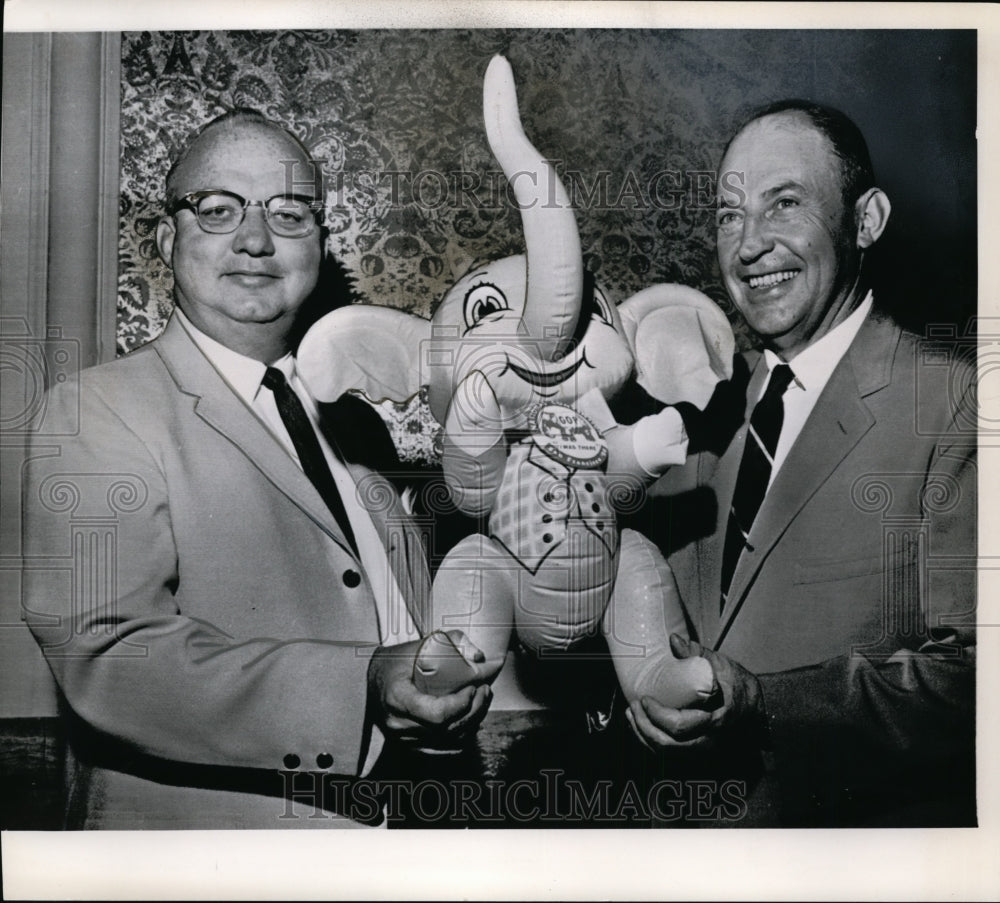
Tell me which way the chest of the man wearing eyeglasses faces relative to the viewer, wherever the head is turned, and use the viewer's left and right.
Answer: facing the viewer and to the right of the viewer

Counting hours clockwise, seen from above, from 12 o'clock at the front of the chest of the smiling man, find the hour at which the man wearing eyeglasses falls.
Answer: The man wearing eyeglasses is roughly at 1 o'clock from the smiling man.

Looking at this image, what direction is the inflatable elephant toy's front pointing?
toward the camera

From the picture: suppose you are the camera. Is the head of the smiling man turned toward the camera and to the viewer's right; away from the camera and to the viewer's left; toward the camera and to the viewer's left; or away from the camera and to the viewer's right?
toward the camera and to the viewer's left

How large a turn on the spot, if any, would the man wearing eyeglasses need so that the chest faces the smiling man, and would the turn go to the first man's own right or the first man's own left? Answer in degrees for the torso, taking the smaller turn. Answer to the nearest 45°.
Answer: approximately 45° to the first man's own left

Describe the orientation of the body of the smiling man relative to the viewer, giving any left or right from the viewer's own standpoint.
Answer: facing the viewer and to the left of the viewer
